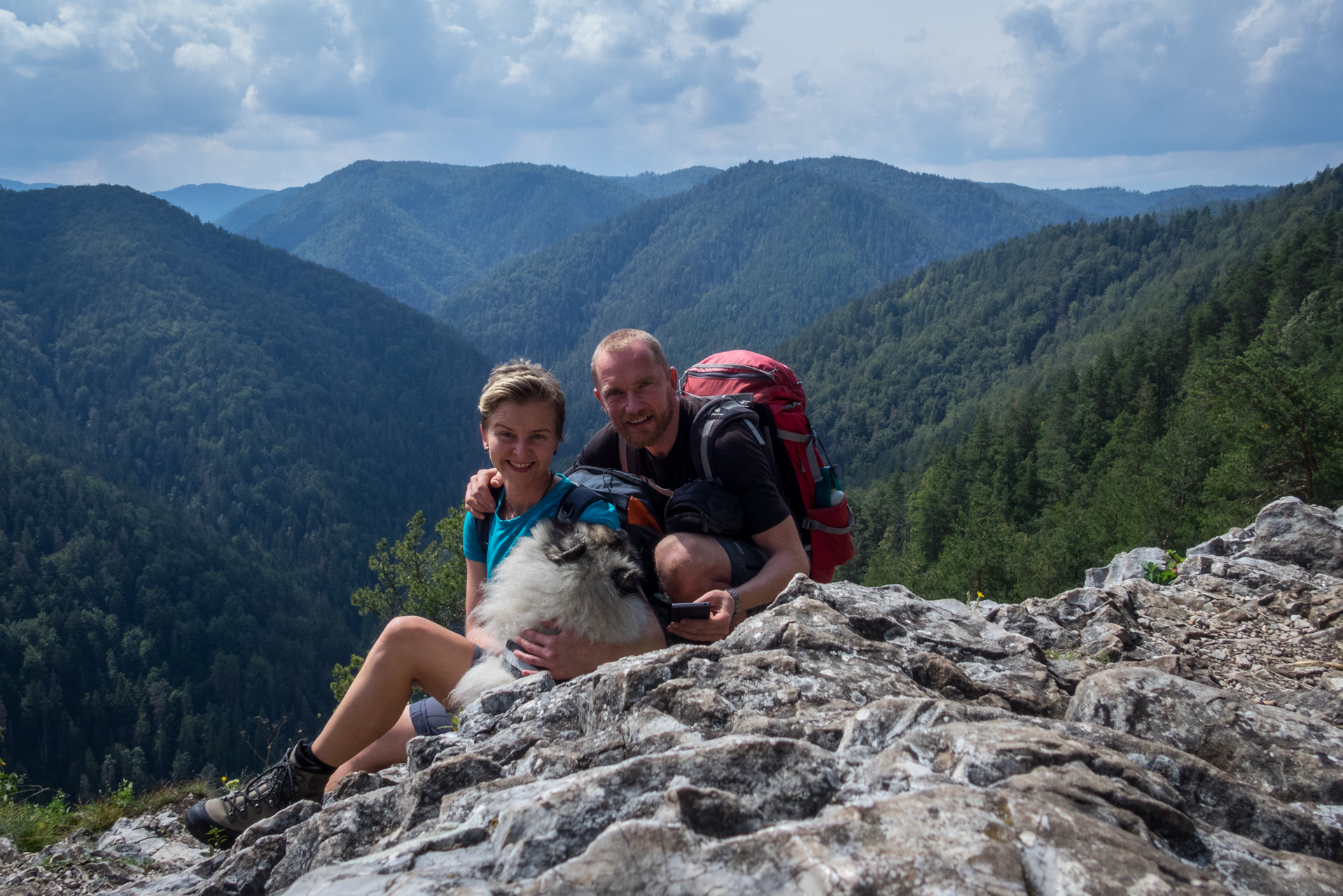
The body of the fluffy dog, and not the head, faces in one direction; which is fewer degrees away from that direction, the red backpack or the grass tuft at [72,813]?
the red backpack

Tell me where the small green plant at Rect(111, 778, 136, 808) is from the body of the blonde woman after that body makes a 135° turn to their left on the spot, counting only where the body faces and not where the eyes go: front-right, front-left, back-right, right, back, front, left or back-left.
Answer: back-left

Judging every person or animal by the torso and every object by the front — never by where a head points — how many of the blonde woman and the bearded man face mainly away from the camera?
0

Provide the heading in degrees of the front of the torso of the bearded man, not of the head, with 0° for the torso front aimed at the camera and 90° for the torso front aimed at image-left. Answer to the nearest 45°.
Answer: approximately 45°

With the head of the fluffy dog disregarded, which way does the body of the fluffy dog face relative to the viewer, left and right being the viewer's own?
facing away from the viewer and to the right of the viewer

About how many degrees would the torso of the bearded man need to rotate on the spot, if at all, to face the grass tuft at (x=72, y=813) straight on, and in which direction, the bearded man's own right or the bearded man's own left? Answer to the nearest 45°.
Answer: approximately 45° to the bearded man's own right

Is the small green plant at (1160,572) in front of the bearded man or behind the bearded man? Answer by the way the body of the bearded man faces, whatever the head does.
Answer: behind

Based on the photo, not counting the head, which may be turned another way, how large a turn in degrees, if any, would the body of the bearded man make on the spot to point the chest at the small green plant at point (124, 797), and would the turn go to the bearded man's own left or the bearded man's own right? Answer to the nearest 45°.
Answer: approximately 45° to the bearded man's own right

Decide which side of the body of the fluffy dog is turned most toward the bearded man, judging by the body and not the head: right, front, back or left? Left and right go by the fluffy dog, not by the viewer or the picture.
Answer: front

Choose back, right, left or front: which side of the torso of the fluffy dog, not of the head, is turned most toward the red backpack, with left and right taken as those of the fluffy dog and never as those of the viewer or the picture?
front
